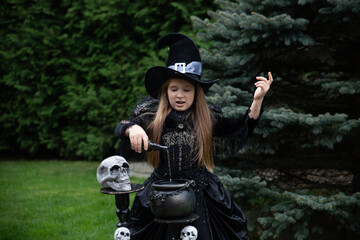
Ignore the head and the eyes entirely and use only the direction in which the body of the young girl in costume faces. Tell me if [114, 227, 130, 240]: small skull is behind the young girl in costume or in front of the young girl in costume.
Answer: in front

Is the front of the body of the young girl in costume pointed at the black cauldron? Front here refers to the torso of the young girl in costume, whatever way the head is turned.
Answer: yes

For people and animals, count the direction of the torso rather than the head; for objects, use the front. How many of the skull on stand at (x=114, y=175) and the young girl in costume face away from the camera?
0

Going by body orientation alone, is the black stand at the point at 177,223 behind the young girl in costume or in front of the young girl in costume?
in front

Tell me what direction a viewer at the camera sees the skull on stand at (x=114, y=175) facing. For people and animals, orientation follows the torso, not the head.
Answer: facing the viewer and to the right of the viewer

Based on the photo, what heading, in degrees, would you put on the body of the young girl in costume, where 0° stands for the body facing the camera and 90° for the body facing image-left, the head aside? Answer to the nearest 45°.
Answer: approximately 0°
